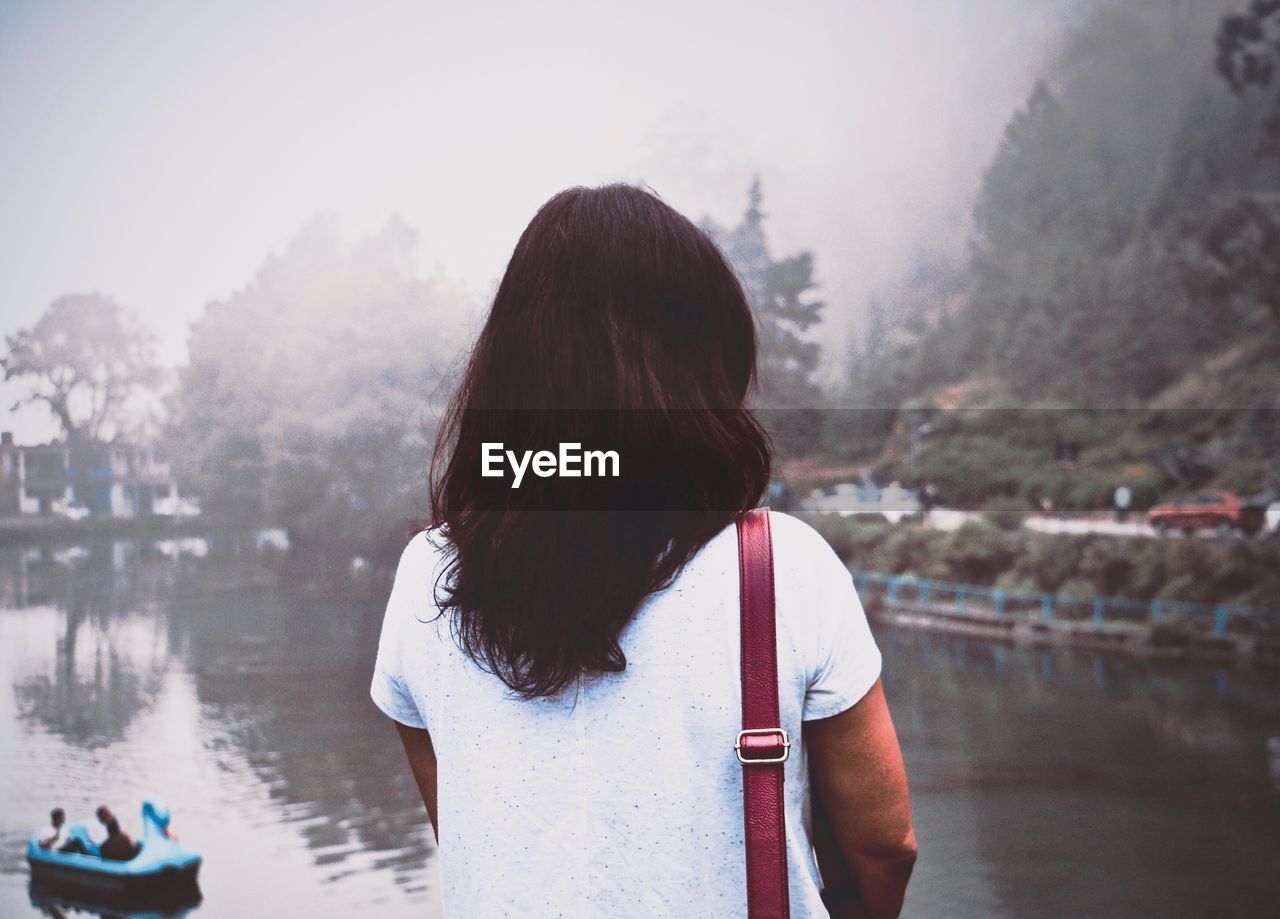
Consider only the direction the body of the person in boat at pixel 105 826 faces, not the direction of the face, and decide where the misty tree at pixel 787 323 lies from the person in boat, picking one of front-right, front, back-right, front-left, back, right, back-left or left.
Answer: front

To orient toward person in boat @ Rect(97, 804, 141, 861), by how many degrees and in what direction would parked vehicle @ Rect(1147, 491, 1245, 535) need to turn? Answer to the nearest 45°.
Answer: approximately 45° to its left

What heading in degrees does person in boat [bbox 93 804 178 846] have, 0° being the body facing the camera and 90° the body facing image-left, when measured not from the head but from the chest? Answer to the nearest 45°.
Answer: approximately 270°

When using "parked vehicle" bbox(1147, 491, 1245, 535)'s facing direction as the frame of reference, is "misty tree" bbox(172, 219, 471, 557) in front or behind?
in front

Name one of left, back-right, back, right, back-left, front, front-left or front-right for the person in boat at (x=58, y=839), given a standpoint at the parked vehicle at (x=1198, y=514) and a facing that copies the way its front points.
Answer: front-left

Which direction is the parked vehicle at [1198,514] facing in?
to the viewer's left
